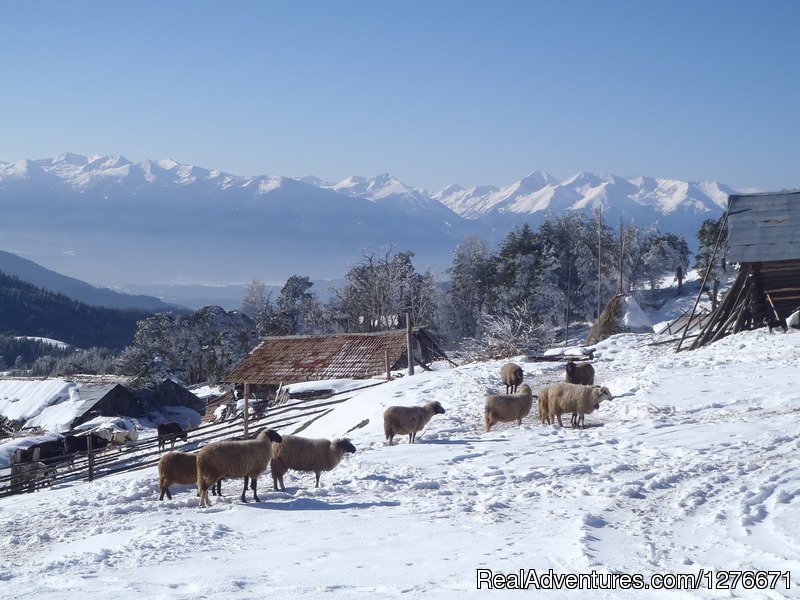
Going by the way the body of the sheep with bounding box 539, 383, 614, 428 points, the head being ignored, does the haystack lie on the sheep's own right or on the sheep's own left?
on the sheep's own left

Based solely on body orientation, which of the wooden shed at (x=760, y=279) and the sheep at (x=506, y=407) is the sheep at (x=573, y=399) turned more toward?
the wooden shed

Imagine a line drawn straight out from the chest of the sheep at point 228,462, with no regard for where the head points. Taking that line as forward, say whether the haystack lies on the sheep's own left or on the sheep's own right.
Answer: on the sheep's own left

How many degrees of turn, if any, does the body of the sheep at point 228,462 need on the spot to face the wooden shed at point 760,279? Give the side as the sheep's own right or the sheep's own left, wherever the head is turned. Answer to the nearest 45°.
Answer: approximately 45° to the sheep's own left

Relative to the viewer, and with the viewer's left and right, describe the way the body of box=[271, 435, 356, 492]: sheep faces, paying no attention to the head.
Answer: facing to the right of the viewer

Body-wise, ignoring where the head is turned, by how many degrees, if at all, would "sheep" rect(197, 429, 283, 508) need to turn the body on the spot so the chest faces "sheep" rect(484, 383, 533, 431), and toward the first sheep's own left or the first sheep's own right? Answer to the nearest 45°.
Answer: approximately 45° to the first sheep's own left

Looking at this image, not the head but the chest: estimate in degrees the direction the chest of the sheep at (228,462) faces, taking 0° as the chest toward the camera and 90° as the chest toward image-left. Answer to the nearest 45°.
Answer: approximately 270°

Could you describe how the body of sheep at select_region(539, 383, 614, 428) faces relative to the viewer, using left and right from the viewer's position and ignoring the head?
facing to the right of the viewer

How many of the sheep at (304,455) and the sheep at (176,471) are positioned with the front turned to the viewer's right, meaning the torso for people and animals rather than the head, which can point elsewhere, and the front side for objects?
2

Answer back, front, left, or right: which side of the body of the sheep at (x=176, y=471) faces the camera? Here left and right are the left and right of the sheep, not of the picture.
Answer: right

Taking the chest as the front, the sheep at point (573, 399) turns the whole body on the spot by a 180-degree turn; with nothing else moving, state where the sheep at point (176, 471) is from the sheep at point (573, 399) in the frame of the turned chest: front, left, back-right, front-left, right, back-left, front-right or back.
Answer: front-left
